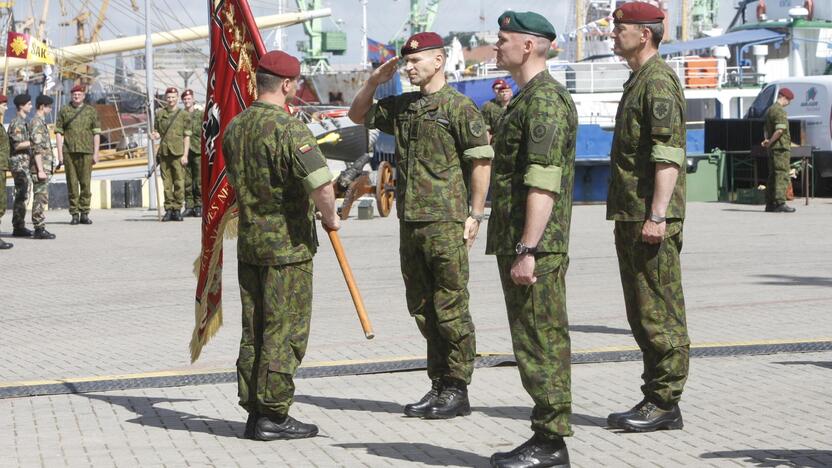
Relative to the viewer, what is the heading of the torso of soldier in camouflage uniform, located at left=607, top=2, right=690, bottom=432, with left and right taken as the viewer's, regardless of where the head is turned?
facing to the left of the viewer

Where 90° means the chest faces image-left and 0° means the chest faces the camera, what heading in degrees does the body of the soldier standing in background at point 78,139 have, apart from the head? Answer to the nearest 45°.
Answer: approximately 0°

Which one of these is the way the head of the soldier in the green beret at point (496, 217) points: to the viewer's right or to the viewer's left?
to the viewer's left

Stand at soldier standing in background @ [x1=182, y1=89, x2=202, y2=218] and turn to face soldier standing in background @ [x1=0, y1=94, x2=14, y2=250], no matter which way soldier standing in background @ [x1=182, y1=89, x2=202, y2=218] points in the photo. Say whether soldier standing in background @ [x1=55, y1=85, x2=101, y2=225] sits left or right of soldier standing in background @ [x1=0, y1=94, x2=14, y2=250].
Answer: right

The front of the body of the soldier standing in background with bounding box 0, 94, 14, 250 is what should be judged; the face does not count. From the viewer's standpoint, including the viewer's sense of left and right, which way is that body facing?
facing to the right of the viewer

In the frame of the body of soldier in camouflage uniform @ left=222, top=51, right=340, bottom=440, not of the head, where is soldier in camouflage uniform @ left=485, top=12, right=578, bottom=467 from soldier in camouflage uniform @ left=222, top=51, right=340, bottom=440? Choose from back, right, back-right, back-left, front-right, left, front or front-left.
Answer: right

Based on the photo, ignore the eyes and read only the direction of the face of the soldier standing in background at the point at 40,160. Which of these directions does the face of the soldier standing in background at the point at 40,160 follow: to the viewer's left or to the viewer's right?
to the viewer's right

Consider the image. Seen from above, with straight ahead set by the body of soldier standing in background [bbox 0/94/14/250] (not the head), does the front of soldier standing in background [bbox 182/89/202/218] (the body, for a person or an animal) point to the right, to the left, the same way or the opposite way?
to the right

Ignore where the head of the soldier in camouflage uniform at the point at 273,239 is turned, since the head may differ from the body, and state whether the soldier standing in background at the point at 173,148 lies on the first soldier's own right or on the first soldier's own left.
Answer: on the first soldier's own left
